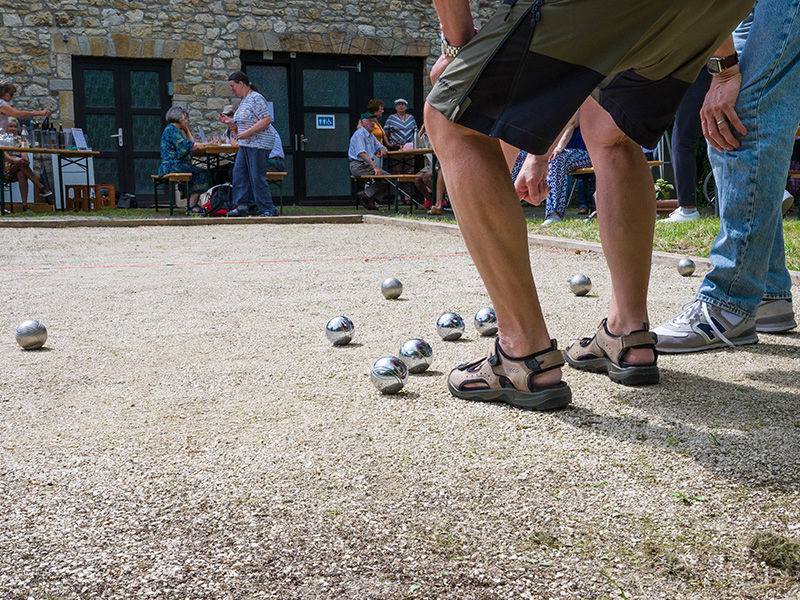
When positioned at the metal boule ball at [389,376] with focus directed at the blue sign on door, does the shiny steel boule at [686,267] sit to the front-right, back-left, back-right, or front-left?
front-right

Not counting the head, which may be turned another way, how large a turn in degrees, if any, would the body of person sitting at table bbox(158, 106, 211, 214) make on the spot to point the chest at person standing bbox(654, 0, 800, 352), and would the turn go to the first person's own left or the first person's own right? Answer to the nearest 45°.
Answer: approximately 90° to the first person's own right

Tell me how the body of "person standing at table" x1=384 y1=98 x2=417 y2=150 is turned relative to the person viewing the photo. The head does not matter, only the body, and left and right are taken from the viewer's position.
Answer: facing the viewer

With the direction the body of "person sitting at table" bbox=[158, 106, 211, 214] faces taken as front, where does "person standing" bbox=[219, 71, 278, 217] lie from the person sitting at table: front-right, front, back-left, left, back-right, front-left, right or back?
front-right

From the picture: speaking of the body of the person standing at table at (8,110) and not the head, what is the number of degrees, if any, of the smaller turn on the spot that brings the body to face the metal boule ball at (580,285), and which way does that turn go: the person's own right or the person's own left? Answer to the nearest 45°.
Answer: approximately 90° to the person's own right

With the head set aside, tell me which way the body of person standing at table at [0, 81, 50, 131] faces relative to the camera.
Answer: to the viewer's right

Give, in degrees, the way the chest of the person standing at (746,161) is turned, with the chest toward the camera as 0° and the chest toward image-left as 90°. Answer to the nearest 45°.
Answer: approximately 90°

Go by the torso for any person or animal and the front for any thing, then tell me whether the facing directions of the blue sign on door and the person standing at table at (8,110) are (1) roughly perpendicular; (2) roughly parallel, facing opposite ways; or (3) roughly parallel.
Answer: roughly perpendicular

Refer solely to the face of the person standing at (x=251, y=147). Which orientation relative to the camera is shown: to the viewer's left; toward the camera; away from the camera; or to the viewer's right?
to the viewer's left

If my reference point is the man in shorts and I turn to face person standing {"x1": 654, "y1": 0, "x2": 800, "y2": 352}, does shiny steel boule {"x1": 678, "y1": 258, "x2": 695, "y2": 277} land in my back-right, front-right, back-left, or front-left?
front-left

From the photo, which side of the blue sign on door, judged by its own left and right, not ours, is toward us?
front

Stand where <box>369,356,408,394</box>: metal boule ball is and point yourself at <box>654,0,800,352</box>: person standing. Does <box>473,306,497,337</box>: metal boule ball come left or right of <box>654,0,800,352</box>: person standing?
left

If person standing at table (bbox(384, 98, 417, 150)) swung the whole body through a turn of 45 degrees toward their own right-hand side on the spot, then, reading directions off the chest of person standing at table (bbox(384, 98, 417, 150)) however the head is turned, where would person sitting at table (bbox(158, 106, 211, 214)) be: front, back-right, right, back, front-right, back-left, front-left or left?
front

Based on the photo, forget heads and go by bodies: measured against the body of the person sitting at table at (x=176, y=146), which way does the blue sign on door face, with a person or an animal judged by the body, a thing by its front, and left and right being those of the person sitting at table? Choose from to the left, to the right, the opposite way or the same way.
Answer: to the right

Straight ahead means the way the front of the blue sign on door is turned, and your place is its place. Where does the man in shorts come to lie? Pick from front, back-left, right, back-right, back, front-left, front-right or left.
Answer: front
